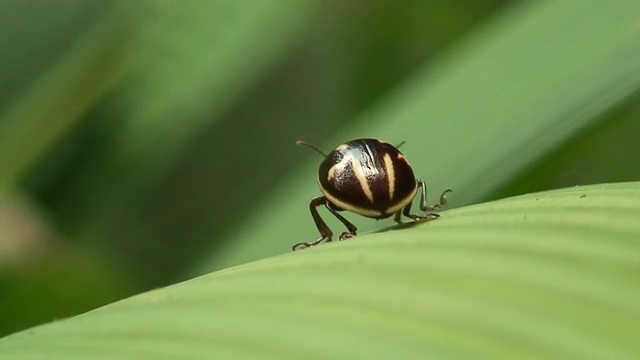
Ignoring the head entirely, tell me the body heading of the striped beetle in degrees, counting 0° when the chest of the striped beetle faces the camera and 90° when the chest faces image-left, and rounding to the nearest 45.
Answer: approximately 180°
